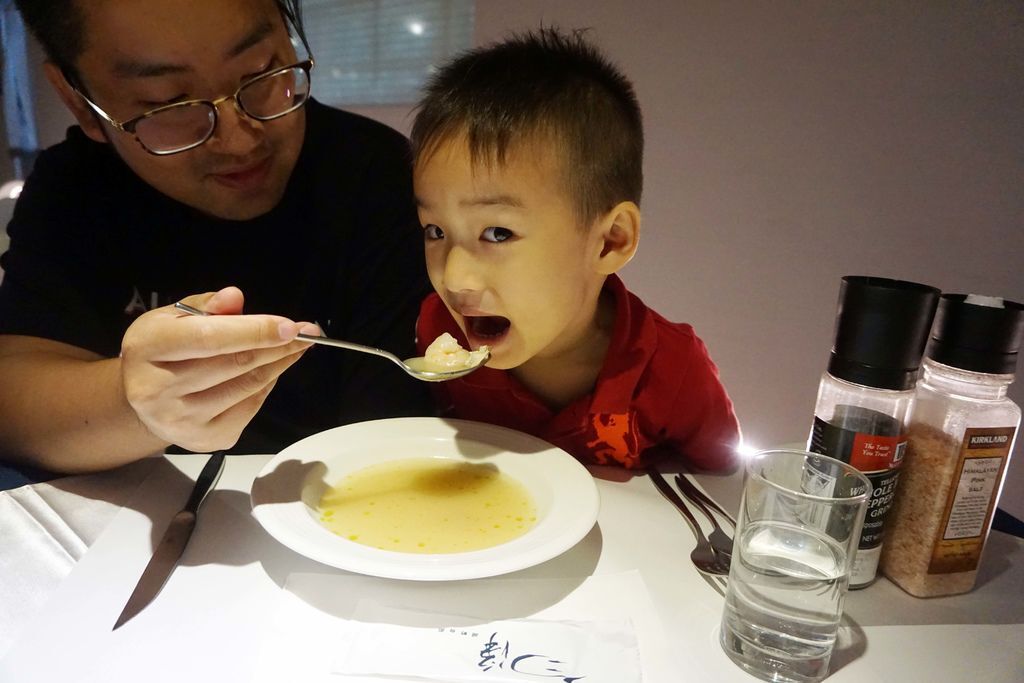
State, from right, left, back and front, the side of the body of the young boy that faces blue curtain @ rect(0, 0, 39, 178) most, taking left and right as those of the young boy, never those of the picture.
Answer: right

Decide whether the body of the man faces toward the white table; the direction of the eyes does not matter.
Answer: yes

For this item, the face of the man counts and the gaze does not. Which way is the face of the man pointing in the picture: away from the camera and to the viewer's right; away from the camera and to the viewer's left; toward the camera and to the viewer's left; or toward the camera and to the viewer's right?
toward the camera and to the viewer's right

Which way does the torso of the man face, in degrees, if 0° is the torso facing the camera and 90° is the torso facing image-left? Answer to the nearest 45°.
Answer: approximately 0°

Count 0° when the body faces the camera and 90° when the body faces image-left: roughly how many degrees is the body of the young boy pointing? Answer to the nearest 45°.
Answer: approximately 45°

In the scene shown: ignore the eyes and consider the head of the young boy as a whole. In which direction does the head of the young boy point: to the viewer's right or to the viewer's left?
to the viewer's left

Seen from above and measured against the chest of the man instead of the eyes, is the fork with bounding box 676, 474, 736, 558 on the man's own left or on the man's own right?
on the man's own left
